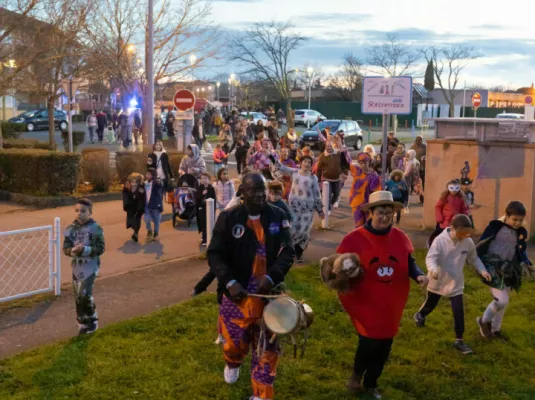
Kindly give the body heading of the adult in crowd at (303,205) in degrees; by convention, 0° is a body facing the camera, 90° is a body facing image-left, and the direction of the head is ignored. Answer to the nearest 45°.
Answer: approximately 0°

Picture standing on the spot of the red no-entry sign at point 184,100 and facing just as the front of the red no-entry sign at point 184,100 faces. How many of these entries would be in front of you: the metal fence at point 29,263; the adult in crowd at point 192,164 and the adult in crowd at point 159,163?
3

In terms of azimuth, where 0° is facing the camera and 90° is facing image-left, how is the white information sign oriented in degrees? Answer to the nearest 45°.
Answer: approximately 0°

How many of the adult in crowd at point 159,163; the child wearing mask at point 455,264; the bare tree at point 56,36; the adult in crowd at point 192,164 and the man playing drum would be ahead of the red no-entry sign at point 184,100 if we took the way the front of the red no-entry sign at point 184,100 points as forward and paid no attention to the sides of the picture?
4

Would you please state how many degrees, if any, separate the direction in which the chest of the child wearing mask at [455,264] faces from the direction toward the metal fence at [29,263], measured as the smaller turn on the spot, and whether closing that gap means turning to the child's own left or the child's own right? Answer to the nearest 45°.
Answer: approximately 135° to the child's own right

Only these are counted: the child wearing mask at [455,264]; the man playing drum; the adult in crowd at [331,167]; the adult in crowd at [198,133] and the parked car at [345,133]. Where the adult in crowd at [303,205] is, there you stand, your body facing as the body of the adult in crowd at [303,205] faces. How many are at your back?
3

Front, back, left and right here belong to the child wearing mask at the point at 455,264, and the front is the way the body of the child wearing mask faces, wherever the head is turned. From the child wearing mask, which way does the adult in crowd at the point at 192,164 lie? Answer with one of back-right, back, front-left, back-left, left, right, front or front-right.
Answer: back

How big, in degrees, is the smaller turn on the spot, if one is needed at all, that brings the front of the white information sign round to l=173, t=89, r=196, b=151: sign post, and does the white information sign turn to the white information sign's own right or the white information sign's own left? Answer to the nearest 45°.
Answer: approximately 135° to the white information sign's own right
